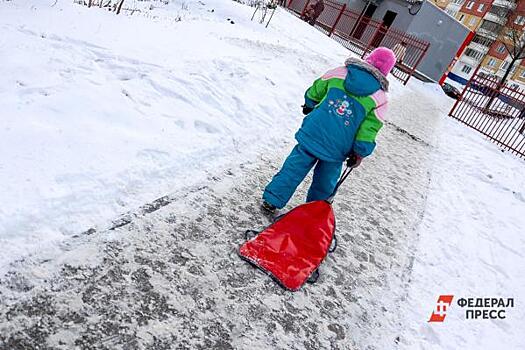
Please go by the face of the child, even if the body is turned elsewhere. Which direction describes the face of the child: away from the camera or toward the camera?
away from the camera

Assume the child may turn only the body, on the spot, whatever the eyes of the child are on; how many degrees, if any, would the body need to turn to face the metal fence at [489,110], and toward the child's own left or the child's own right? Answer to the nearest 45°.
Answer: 0° — they already face it

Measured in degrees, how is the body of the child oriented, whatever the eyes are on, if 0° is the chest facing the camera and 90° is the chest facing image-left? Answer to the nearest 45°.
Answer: approximately 180°

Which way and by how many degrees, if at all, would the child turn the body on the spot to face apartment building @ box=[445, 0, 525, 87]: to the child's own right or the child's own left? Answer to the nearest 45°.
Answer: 0° — they already face it

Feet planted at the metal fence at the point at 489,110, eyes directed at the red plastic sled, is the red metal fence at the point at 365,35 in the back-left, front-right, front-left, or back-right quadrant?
back-right

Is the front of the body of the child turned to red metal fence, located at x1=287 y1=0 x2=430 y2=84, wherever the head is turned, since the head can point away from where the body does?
yes
